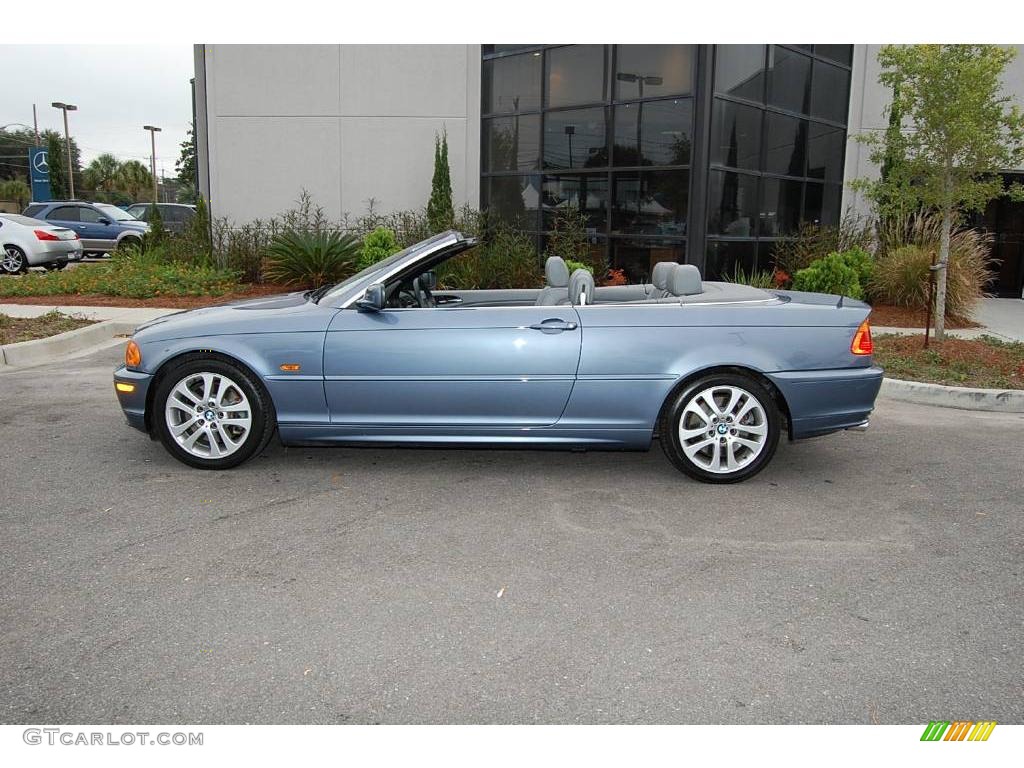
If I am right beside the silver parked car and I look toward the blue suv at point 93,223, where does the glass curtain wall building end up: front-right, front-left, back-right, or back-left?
back-right

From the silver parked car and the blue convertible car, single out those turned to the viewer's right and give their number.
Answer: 0

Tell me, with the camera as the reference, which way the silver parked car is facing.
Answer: facing away from the viewer and to the left of the viewer

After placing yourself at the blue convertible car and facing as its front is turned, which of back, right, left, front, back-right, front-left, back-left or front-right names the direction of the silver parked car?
front-right

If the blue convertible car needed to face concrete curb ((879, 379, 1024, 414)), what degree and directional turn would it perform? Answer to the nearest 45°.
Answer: approximately 135° to its right

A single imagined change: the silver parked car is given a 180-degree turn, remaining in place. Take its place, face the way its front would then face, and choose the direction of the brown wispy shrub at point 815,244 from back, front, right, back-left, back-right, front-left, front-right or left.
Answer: front

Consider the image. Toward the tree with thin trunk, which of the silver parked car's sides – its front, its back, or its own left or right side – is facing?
back

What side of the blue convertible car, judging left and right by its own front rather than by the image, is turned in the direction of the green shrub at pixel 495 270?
right

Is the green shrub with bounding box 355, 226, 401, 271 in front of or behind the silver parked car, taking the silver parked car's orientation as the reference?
behind

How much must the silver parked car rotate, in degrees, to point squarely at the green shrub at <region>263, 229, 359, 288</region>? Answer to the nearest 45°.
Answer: approximately 180°

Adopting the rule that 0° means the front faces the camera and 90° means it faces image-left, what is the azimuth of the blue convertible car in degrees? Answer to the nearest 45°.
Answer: approximately 90°

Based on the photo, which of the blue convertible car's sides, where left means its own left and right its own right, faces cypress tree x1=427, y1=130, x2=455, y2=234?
right

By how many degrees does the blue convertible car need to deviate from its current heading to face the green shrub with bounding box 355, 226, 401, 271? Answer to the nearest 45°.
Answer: approximately 90° to its right

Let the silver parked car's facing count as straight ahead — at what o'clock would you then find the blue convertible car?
The blue convertible car is roughly at 7 o'clock from the silver parked car.
